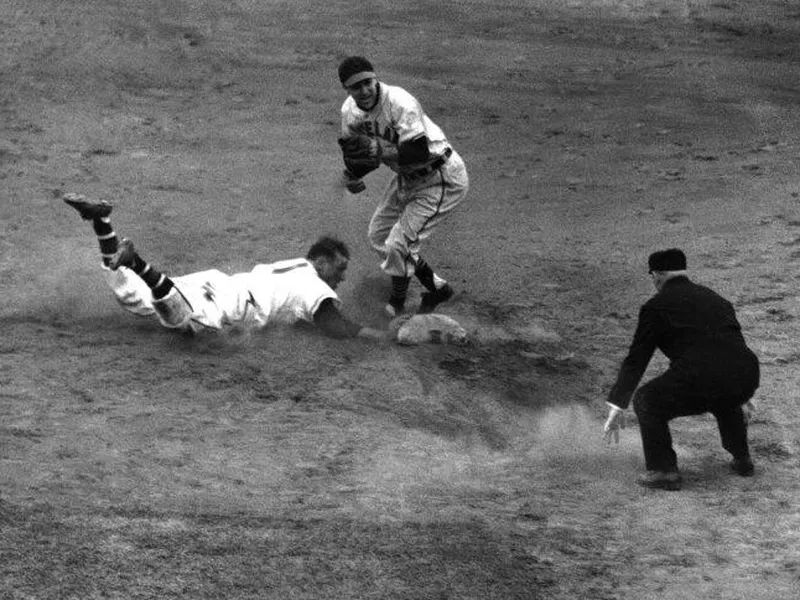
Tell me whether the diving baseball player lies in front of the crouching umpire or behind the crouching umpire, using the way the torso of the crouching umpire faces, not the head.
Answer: in front

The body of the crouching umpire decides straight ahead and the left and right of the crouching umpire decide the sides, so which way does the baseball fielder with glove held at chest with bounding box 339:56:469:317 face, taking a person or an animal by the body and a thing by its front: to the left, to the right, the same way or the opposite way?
to the left

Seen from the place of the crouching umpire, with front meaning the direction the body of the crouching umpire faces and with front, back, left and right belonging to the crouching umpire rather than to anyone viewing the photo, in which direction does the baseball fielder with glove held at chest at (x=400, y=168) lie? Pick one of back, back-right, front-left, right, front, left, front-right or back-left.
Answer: front

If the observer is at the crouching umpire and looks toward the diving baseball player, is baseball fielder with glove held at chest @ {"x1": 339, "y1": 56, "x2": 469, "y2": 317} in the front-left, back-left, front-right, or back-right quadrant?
front-right

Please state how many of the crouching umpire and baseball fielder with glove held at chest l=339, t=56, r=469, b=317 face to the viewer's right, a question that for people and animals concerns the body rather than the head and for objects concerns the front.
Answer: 0

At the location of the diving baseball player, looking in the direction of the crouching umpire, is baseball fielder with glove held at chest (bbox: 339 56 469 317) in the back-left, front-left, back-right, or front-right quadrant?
front-left

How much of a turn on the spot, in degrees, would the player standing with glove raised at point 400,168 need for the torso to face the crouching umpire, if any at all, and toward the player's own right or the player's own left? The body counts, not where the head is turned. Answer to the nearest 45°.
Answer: approximately 90° to the player's own left

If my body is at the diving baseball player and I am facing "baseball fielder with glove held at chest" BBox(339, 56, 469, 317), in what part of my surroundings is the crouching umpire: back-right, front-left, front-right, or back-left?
front-right

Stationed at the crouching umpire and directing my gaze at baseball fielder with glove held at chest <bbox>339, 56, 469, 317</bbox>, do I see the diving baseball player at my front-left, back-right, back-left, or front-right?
front-left

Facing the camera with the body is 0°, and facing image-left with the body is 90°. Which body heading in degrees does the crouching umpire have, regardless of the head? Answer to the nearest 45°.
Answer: approximately 135°
